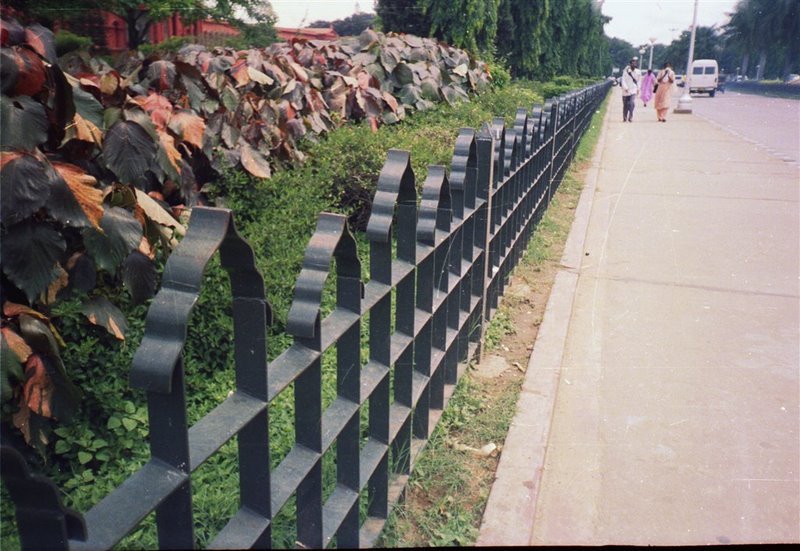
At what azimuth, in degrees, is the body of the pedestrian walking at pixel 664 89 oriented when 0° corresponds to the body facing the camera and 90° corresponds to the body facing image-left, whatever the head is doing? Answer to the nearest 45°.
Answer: approximately 0°

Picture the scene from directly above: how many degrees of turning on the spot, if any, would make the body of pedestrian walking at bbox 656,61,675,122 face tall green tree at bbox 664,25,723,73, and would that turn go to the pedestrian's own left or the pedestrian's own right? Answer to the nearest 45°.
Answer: approximately 180°

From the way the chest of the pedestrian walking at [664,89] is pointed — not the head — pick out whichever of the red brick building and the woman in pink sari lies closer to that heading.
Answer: the red brick building

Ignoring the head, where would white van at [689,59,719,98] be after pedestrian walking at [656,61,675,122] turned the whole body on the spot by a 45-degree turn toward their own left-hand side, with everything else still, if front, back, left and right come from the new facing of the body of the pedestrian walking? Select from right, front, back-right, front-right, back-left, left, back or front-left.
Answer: back-left

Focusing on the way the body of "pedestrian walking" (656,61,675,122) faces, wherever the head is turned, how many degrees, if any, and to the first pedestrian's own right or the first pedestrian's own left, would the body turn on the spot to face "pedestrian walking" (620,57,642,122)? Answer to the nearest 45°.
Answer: approximately 45° to the first pedestrian's own right

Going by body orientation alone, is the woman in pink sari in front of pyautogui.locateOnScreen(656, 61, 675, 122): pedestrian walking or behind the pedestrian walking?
behind
